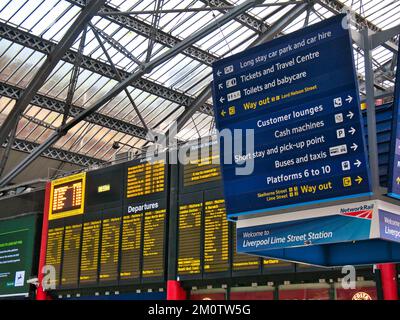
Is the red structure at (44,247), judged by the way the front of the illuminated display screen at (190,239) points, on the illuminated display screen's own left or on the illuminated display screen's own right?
on the illuminated display screen's own right

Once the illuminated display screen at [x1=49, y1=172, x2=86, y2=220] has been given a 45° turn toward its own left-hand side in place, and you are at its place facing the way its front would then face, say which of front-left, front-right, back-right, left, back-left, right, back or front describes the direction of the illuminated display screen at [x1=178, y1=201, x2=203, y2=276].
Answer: front-left

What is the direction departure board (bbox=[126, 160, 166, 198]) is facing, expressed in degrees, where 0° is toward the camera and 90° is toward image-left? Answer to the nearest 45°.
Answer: approximately 45°

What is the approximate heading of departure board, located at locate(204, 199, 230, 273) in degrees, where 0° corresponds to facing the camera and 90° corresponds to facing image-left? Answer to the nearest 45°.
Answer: approximately 45°

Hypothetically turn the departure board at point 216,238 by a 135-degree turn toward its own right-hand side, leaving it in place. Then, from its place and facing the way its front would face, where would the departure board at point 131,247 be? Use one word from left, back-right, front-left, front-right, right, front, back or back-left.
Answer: front-left

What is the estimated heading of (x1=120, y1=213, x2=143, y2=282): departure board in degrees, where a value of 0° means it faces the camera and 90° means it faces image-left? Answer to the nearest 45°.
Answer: approximately 45°

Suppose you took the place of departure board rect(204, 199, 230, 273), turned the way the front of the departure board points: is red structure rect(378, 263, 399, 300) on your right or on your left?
on your left

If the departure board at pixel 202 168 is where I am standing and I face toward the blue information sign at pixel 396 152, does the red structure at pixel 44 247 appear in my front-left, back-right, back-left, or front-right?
back-right

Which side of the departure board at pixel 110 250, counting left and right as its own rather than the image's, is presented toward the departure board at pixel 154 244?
left

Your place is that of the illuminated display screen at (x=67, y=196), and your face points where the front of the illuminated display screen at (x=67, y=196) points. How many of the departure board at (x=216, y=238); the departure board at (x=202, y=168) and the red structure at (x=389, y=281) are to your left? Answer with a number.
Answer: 3

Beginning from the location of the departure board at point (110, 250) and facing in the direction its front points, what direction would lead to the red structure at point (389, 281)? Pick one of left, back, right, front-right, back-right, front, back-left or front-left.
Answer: left
